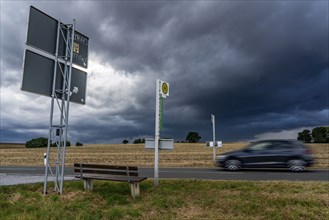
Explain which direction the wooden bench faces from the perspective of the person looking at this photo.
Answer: facing away from the viewer and to the right of the viewer

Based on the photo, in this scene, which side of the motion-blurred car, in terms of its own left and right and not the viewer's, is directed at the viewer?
left
